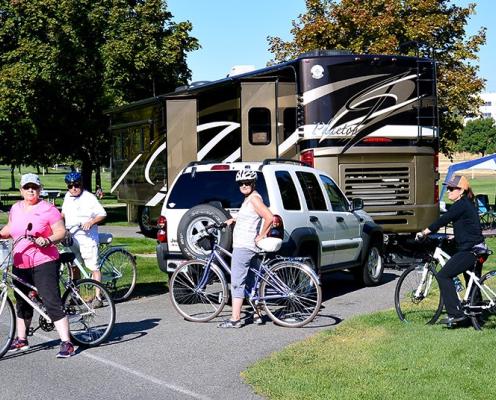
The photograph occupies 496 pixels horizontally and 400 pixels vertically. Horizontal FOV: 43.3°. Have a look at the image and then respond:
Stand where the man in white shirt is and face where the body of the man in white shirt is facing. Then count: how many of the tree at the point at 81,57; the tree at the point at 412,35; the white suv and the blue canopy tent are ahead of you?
0

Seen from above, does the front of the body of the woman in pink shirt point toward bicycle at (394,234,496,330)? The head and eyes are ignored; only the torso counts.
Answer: no

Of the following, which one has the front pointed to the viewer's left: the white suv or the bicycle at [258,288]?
the bicycle

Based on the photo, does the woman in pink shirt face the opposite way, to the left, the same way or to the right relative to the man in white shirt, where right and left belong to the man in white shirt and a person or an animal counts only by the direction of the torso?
the same way

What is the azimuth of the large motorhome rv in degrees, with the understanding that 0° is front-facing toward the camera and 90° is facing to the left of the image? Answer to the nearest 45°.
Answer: approximately 135°

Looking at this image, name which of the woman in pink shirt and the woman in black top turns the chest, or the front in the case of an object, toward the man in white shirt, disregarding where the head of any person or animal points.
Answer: the woman in black top

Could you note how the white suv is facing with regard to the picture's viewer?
facing away from the viewer and to the right of the viewer

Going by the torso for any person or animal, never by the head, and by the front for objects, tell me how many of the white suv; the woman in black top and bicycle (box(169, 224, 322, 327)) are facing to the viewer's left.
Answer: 2

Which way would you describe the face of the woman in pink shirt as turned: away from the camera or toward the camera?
toward the camera

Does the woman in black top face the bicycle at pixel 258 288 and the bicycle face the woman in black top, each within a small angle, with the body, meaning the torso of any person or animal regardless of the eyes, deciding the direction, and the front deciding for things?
no

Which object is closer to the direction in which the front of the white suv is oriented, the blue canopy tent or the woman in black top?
the blue canopy tent

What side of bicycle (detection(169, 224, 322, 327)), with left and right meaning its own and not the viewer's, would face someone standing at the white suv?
right

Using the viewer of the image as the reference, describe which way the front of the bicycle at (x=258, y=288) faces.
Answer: facing to the left of the viewer

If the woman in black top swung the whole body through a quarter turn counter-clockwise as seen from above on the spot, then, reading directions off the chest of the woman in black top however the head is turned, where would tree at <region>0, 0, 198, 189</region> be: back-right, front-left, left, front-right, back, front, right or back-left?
back-right

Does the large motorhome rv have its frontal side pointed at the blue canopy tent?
no

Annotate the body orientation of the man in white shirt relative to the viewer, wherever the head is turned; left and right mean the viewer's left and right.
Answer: facing the viewer and to the left of the viewer

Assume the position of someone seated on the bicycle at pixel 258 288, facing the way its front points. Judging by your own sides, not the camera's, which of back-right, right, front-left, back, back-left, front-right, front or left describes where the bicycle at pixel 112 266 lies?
front-right

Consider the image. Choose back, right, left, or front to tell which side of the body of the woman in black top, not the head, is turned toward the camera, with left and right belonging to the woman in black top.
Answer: left

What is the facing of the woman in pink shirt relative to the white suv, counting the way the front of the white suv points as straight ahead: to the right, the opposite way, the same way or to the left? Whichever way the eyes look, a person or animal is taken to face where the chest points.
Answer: the opposite way
